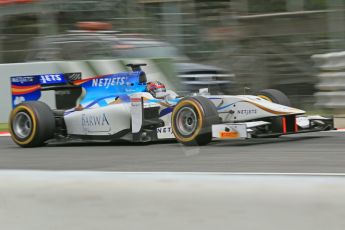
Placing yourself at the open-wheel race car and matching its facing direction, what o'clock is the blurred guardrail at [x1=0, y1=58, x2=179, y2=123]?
The blurred guardrail is roughly at 7 o'clock from the open-wheel race car.

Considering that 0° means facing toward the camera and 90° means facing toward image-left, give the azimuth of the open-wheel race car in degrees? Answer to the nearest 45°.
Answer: approximately 315°

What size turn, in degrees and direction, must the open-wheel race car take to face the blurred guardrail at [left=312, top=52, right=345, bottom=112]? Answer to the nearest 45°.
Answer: approximately 90° to its left

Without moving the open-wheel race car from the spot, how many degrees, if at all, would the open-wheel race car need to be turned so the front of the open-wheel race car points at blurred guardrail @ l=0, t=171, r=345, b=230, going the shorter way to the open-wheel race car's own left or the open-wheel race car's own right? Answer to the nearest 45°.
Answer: approximately 45° to the open-wheel race car's own right
